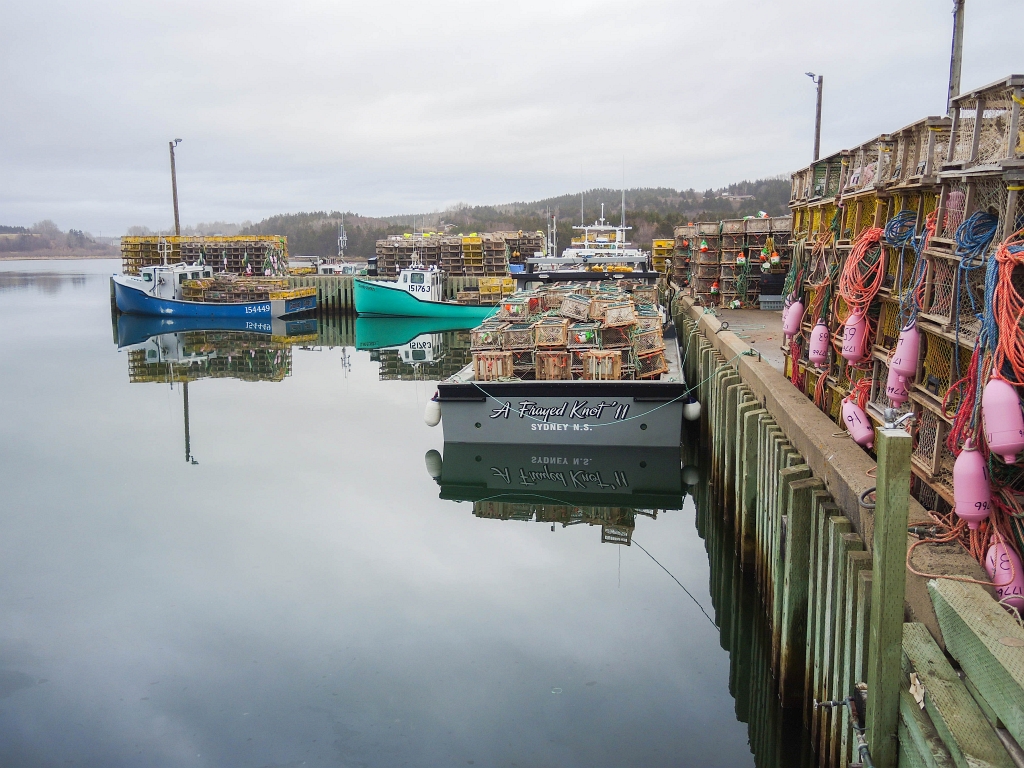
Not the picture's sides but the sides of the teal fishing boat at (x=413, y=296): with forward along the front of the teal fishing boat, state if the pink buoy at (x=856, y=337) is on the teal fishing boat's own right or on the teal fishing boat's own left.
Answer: on the teal fishing boat's own left

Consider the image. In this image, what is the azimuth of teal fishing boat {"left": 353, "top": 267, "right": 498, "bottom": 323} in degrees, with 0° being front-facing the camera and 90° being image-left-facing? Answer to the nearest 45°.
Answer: approximately 90°

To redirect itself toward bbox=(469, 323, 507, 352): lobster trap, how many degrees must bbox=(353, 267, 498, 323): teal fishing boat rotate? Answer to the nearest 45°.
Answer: approximately 90° to its left

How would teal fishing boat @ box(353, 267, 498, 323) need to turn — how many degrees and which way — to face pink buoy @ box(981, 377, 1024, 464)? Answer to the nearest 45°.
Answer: approximately 90° to its left

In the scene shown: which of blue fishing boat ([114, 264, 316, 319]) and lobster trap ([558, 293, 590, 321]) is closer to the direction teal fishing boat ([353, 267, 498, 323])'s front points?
the blue fishing boat

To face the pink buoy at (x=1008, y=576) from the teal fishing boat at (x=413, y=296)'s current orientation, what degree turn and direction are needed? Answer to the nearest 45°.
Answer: approximately 90° to its left

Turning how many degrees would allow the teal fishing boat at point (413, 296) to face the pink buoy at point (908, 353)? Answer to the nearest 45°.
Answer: approximately 90° to its left
